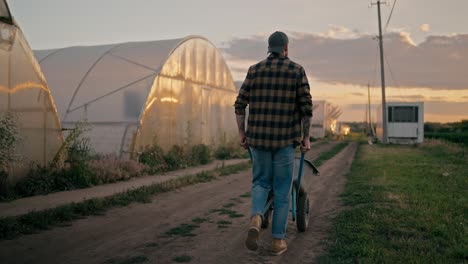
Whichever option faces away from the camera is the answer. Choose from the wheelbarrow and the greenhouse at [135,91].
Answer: the wheelbarrow

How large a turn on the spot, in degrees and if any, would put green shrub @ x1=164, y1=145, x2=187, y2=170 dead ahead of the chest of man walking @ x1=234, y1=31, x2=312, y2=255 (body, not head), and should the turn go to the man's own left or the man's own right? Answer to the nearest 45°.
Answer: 0° — they already face it

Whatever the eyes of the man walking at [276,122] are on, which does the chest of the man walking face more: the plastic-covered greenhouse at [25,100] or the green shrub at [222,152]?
the green shrub

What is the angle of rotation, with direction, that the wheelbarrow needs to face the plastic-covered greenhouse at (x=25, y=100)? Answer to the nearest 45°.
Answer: approximately 45° to its left

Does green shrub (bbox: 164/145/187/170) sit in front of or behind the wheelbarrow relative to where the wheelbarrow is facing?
in front

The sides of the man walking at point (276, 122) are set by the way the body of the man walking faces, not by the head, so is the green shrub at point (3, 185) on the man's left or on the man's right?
on the man's left

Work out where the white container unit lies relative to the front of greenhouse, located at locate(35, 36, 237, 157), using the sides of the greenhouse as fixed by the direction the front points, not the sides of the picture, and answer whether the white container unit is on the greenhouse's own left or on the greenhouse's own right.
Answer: on the greenhouse's own left

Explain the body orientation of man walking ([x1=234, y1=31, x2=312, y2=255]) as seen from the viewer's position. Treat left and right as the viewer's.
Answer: facing away from the viewer

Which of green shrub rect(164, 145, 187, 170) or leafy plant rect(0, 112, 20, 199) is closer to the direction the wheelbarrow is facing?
the green shrub

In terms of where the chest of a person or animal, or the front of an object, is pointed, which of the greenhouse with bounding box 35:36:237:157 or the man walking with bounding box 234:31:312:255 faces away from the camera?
the man walking

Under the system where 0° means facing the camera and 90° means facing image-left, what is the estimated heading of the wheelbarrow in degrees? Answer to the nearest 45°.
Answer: approximately 180°
